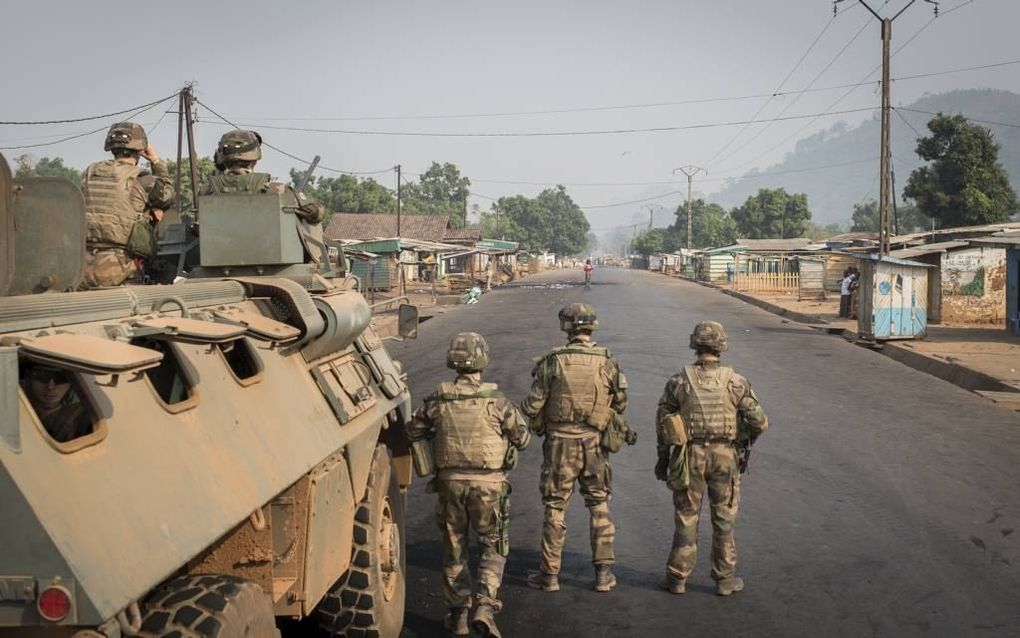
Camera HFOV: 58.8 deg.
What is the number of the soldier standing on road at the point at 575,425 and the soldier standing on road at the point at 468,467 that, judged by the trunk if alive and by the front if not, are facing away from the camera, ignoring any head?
2

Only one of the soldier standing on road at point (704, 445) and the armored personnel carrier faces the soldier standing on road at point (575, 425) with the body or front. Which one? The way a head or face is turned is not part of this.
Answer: the armored personnel carrier

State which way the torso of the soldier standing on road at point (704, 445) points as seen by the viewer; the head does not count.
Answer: away from the camera

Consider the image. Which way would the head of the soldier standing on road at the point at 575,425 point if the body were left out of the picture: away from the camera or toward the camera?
away from the camera

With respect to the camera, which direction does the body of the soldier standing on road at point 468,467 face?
away from the camera

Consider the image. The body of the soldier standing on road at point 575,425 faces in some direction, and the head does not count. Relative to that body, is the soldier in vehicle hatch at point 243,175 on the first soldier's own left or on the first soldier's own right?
on the first soldier's own left

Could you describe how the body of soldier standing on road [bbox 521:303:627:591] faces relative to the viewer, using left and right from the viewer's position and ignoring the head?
facing away from the viewer

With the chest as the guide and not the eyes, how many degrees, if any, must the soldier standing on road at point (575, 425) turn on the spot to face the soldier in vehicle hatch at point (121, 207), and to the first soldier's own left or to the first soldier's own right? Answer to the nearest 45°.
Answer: approximately 90° to the first soldier's own left

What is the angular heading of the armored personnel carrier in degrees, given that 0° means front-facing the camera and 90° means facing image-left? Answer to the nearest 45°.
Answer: approximately 225°

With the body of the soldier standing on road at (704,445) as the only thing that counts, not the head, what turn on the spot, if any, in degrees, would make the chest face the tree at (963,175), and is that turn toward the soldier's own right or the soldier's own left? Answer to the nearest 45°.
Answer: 0° — they already face it
